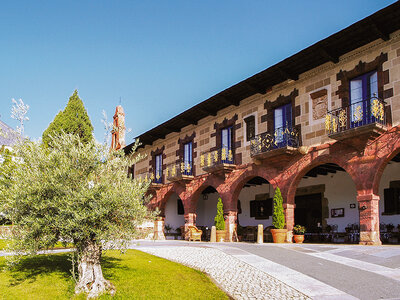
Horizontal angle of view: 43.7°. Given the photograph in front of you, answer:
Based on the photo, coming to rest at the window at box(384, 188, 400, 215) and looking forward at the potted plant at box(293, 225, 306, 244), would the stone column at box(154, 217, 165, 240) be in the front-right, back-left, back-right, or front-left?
front-right

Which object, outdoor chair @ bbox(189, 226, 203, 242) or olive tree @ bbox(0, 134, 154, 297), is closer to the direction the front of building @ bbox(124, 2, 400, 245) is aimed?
the olive tree

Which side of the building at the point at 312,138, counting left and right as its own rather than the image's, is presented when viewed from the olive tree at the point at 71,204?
front

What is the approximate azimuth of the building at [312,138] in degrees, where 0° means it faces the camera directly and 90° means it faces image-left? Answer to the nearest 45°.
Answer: approximately 45°

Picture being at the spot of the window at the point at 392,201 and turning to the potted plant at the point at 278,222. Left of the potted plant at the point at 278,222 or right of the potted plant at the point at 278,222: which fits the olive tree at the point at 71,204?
left

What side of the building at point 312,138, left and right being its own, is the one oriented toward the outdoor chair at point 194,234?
right

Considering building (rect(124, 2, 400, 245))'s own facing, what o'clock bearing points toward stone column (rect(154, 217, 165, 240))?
The stone column is roughly at 3 o'clock from the building.
